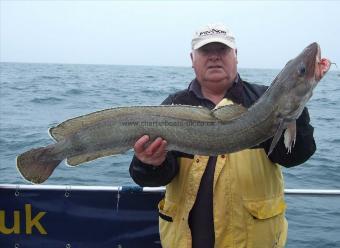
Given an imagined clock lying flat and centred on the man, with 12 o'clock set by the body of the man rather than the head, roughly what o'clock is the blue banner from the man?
The blue banner is roughly at 4 o'clock from the man.

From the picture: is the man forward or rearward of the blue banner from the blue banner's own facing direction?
forward

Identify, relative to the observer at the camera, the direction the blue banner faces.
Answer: facing the viewer

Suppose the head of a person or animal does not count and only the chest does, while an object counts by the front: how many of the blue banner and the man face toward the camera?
2

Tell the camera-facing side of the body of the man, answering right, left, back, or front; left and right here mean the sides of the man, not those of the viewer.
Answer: front
